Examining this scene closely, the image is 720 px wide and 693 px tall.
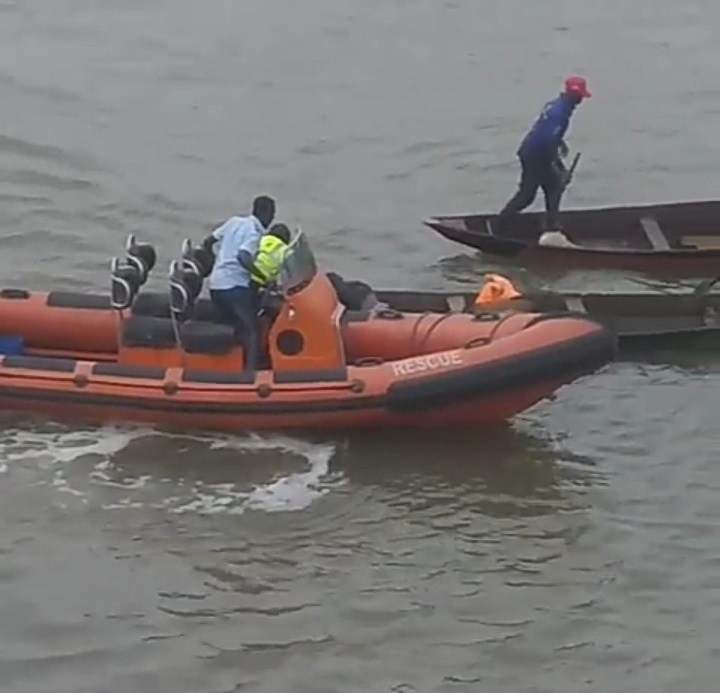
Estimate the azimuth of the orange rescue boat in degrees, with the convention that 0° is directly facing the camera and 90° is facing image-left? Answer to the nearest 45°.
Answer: approximately 270°

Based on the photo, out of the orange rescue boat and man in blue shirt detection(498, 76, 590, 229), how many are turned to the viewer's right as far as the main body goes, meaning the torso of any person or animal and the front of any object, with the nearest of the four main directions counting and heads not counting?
2

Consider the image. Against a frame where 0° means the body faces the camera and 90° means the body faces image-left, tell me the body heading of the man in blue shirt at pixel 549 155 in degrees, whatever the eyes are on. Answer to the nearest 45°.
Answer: approximately 270°

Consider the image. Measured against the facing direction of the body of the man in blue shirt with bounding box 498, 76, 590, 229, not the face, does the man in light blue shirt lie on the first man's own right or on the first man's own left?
on the first man's own right
